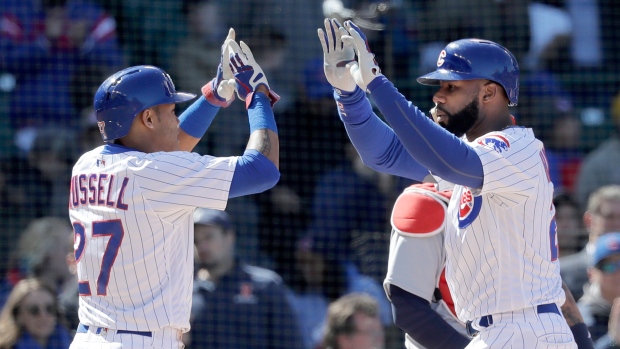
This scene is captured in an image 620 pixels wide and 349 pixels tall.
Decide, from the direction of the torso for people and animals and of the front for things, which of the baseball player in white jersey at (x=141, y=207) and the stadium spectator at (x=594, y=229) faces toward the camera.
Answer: the stadium spectator

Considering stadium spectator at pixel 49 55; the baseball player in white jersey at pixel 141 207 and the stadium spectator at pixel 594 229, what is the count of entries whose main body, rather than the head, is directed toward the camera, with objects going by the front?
2

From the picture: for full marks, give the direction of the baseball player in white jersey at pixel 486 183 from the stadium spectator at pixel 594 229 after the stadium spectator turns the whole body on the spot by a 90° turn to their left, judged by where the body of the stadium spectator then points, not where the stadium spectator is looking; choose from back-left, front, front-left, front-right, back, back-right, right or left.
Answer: right

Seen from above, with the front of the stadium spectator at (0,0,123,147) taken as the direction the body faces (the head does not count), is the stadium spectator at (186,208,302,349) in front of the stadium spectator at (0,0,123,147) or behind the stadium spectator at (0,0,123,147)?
in front

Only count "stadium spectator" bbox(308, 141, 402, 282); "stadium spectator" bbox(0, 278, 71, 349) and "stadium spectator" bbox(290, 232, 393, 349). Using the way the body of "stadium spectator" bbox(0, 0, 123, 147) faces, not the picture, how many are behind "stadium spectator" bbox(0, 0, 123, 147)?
0

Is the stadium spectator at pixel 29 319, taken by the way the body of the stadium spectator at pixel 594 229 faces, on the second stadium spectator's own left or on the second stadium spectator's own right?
on the second stadium spectator's own right

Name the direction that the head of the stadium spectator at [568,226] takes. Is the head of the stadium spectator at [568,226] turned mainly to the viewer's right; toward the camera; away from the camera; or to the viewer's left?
toward the camera

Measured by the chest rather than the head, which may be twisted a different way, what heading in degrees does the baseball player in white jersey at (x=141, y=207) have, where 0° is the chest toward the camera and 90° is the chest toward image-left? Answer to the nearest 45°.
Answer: approximately 225°

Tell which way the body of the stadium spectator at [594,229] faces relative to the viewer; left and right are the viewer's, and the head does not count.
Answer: facing the viewer

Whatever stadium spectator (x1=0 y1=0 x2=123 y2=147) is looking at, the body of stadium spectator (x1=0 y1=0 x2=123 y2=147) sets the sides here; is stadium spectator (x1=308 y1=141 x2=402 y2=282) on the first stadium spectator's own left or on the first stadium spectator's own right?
on the first stadium spectator's own left

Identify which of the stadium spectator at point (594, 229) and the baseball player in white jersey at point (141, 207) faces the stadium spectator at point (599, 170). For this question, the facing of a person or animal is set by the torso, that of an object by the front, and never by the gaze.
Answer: the baseball player in white jersey

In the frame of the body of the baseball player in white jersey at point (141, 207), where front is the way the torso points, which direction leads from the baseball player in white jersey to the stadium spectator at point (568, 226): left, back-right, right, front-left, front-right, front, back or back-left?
front

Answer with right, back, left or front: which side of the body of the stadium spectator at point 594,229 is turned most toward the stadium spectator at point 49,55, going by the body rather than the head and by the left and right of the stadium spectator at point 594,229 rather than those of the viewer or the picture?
right

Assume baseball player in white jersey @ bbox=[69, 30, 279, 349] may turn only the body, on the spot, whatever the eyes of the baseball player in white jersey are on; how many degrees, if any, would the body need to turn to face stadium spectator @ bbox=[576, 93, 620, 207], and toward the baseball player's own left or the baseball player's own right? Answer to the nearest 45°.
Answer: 0° — they already face them

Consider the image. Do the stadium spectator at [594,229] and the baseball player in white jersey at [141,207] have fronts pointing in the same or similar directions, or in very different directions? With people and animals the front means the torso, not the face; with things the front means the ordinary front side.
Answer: very different directions

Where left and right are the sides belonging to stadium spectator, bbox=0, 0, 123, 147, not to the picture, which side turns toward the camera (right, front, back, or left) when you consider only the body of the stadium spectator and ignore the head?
front

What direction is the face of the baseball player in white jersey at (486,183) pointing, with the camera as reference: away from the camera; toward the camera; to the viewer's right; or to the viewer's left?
to the viewer's left
